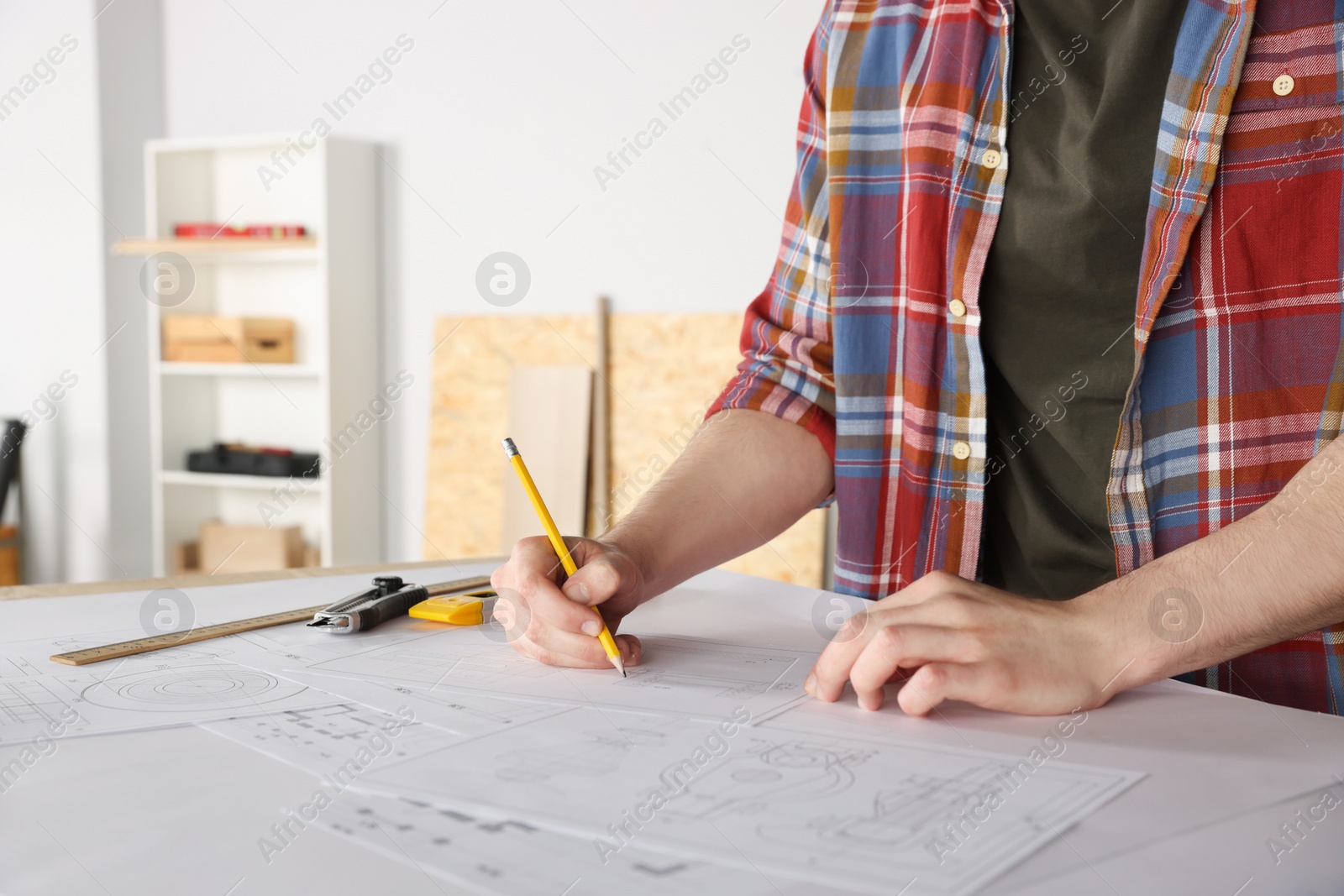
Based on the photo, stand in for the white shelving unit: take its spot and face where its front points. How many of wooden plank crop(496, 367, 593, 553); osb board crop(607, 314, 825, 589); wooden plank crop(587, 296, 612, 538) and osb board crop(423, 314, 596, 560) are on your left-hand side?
4

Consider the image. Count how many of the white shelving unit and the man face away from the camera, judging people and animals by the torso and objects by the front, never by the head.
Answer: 0

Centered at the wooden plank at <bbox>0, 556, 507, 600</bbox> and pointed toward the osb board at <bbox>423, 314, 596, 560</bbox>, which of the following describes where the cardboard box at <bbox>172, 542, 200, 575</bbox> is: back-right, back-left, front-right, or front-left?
front-left

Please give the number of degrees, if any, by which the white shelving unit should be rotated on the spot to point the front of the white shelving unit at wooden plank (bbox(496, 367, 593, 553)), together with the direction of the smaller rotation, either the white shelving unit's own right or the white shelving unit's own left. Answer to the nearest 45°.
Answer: approximately 90° to the white shelving unit's own left

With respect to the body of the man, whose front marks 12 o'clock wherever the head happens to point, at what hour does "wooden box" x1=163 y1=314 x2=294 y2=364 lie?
The wooden box is roughly at 3 o'clock from the man.

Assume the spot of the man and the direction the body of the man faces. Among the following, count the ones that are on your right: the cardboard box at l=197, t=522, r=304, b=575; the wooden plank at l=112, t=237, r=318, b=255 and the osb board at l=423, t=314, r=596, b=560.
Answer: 3

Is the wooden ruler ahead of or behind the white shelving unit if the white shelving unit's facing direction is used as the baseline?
ahead

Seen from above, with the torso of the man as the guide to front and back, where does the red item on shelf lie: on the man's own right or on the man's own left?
on the man's own right

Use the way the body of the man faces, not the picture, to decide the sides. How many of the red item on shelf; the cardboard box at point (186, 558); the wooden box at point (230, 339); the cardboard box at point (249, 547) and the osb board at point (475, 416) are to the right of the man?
5

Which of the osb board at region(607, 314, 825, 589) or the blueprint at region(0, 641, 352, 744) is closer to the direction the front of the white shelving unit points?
the blueprint

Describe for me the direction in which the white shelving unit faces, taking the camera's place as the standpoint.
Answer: facing the viewer and to the left of the viewer

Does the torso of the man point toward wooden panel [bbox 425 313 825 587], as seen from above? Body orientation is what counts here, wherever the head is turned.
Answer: no

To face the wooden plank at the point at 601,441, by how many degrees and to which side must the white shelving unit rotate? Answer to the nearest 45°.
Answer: approximately 90° to its left
